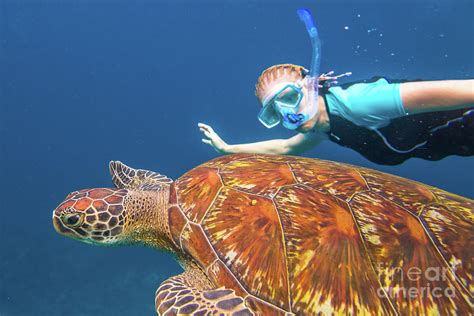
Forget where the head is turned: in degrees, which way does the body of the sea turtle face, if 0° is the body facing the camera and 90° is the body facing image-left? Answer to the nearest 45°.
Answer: approximately 90°

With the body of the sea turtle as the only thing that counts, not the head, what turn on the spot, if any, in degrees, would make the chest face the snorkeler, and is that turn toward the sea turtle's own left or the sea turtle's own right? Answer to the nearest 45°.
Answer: approximately 90° to the sea turtle's own right
